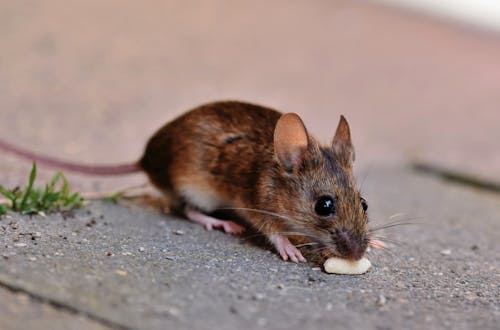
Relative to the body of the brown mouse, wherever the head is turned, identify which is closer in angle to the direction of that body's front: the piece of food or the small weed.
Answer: the piece of food

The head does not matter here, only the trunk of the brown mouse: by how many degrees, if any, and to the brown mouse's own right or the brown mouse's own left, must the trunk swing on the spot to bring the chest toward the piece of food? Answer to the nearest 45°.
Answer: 0° — it already faces it

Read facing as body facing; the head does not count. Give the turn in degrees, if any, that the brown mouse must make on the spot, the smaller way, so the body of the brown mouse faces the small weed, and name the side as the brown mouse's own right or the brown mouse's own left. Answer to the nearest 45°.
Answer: approximately 135° to the brown mouse's own right
